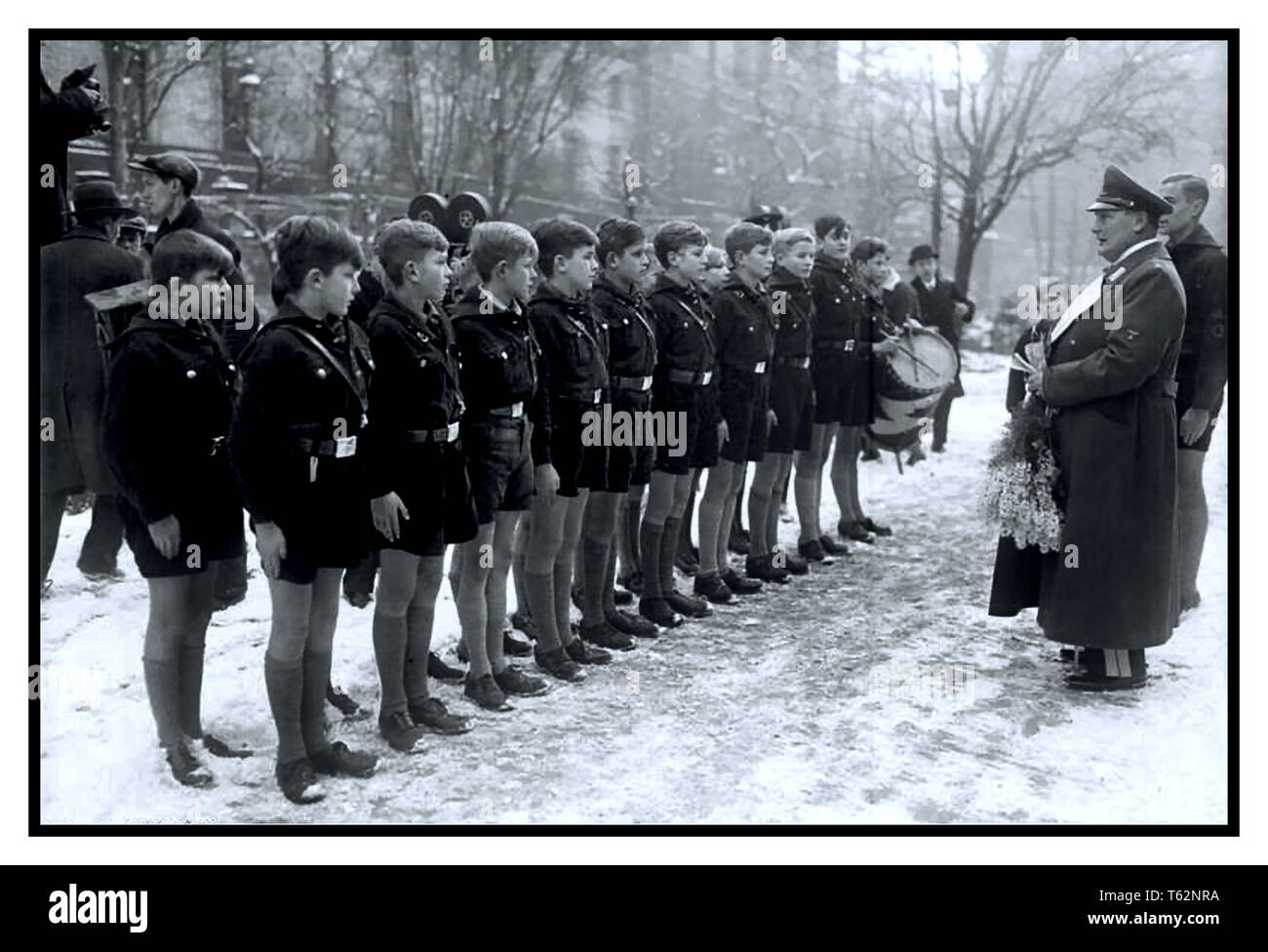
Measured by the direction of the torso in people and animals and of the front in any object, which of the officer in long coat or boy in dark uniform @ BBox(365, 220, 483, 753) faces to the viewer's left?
the officer in long coat

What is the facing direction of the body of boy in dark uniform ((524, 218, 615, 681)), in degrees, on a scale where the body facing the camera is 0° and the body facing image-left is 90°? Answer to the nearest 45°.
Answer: approximately 315°

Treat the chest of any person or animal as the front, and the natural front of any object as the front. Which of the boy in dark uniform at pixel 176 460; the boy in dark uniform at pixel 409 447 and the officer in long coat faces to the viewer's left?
the officer in long coat

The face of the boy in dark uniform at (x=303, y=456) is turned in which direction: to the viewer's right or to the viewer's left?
to the viewer's right

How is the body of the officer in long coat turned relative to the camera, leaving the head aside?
to the viewer's left

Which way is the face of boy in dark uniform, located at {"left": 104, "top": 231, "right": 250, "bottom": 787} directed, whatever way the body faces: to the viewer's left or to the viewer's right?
to the viewer's right

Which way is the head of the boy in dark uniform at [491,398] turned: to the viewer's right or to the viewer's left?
to the viewer's right

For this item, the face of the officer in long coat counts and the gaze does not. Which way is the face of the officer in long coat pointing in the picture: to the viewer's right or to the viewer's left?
to the viewer's left

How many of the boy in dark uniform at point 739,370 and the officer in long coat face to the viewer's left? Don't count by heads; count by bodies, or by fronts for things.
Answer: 1
